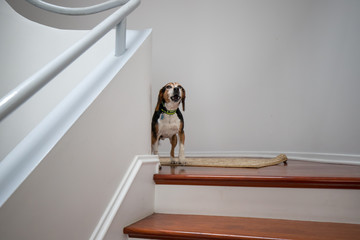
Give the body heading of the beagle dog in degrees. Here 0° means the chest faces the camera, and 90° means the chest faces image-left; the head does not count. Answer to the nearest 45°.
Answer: approximately 0°
